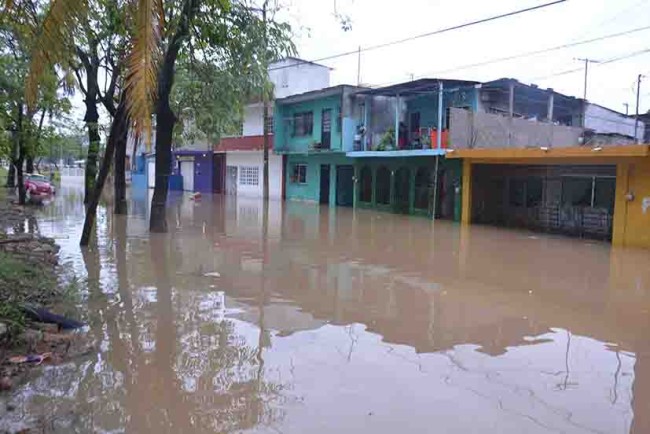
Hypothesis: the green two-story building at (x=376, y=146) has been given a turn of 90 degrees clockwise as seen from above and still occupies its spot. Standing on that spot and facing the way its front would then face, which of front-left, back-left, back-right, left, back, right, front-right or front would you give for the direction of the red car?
front-left

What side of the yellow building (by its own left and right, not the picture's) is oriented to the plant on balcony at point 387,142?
right

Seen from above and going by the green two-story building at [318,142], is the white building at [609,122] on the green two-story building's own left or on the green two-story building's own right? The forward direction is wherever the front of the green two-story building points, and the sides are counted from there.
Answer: on the green two-story building's own left

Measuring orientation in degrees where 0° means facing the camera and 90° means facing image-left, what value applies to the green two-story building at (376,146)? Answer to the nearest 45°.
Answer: approximately 45°

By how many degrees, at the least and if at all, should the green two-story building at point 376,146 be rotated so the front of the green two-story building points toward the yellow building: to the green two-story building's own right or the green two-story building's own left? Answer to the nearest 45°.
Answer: approximately 90° to the green two-story building's own left

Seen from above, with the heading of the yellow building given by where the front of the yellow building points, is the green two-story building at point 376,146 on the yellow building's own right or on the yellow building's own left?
on the yellow building's own right

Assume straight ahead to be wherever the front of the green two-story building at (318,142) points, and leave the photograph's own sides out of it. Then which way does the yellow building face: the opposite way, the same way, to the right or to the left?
the same way

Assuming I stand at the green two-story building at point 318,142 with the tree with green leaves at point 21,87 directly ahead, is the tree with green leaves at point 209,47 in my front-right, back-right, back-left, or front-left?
front-left

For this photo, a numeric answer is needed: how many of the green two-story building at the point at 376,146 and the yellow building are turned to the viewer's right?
0

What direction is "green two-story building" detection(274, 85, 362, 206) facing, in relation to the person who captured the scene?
facing the viewer and to the left of the viewer

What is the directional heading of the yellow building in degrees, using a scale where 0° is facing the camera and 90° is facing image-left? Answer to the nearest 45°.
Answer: approximately 45°

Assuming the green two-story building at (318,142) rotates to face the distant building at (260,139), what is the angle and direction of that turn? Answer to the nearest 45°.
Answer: approximately 90° to its right

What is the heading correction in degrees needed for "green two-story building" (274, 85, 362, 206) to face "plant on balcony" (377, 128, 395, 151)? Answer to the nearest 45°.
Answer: approximately 90° to its left

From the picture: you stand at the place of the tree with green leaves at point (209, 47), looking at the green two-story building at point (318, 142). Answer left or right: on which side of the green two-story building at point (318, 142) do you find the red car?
left

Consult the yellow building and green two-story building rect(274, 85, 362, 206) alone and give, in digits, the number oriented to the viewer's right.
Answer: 0

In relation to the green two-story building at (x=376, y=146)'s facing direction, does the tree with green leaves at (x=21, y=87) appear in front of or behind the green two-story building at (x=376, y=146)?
in front

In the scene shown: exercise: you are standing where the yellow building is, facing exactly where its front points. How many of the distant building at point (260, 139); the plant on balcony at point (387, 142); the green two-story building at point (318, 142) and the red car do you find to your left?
0

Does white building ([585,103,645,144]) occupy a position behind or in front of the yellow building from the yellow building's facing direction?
behind
